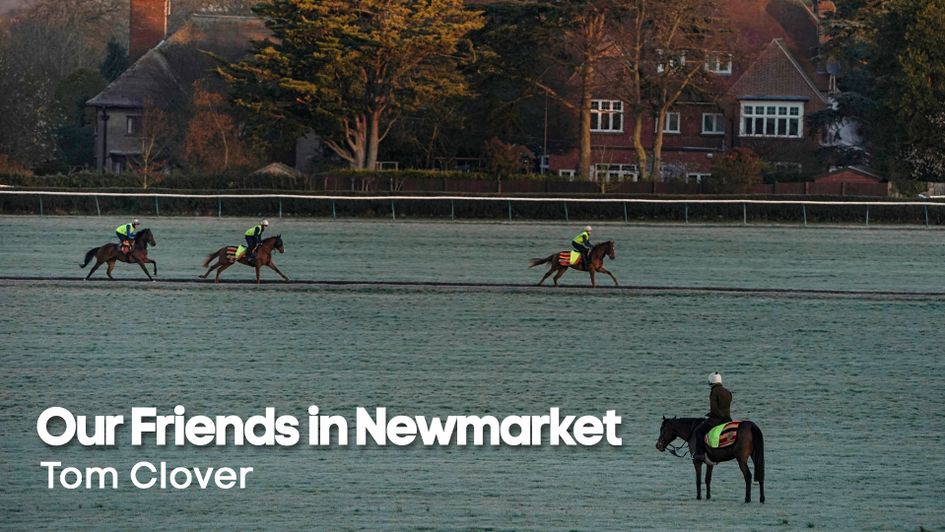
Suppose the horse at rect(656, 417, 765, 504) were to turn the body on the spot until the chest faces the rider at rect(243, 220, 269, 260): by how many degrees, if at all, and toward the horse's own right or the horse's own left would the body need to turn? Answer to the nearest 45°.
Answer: approximately 45° to the horse's own right

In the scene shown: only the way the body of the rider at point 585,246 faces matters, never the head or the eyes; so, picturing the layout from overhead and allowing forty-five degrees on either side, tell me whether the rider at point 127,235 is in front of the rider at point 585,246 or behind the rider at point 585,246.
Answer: behind

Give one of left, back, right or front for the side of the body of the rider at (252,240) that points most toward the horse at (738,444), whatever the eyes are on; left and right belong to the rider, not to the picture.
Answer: right

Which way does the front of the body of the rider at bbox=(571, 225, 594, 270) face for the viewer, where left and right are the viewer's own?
facing to the right of the viewer

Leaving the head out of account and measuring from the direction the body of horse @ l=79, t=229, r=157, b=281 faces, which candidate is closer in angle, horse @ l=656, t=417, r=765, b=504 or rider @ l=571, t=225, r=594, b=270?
the rider

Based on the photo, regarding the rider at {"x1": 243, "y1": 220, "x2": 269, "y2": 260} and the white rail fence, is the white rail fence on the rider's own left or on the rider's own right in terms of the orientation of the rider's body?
on the rider's own left

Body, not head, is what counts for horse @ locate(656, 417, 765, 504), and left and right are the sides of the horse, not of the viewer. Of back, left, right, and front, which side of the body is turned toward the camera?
left

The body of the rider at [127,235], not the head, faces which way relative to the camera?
to the viewer's right

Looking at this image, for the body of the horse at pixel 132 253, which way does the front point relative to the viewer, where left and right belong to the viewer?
facing to the right of the viewer

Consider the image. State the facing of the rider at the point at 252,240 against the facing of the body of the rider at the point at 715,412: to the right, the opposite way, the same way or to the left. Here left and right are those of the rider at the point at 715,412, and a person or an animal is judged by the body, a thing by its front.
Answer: the opposite way

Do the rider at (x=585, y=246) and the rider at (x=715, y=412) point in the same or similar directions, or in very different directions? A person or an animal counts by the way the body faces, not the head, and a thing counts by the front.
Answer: very different directions

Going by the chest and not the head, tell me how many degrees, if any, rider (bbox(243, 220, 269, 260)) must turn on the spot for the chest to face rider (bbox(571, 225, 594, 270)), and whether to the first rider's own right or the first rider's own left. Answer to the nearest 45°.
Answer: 0° — they already face them

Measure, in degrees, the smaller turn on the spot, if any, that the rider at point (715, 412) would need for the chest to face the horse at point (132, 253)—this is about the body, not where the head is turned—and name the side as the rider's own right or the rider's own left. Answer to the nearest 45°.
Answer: approximately 45° to the rider's own right

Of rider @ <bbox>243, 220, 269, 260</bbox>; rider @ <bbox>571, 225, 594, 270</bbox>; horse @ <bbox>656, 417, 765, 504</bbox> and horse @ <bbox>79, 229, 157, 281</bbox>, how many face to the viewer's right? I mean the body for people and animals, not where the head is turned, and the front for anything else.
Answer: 3

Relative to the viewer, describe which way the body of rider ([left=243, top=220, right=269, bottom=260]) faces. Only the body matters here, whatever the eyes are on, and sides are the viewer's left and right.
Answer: facing to the right of the viewer

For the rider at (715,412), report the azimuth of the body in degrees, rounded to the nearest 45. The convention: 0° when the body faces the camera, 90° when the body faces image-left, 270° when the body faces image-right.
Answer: approximately 90°
